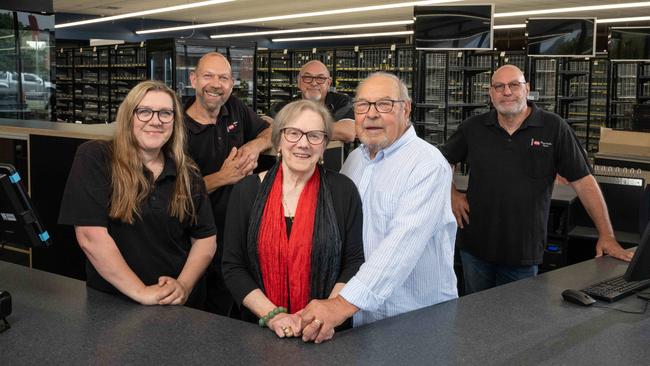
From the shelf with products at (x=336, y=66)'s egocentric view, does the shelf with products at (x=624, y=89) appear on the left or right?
on its left

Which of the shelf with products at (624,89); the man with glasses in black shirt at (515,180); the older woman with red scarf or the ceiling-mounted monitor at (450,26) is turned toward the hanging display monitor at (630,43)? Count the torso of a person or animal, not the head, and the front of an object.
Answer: the shelf with products

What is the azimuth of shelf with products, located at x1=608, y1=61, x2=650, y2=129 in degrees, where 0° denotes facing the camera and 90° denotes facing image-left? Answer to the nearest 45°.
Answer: approximately 0°

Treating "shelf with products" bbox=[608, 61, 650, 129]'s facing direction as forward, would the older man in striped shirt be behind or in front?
in front

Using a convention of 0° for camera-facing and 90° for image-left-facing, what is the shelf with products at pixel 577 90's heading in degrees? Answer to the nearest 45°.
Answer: approximately 0°

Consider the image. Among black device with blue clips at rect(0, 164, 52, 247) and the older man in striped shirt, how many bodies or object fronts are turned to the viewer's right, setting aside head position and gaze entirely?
1
